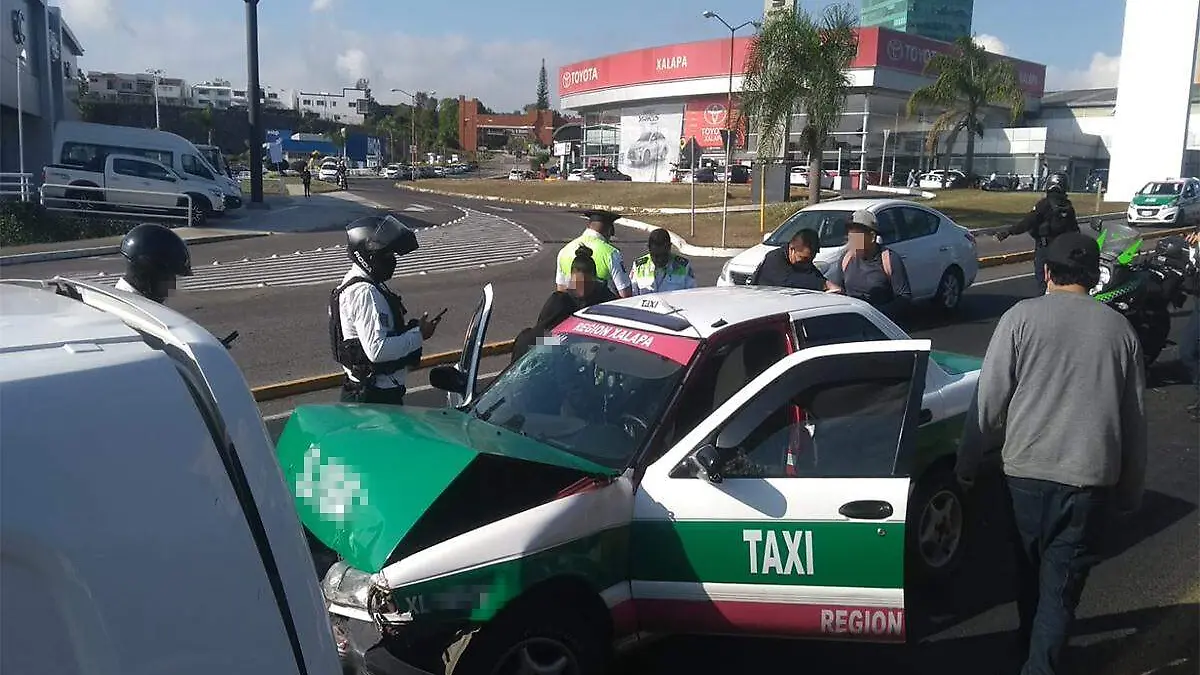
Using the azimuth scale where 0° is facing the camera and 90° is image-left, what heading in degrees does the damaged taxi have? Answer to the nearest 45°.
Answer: approximately 45°

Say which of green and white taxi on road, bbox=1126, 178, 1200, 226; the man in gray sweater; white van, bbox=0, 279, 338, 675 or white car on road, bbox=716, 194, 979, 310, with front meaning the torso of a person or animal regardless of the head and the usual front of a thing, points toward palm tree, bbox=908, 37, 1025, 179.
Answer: the man in gray sweater

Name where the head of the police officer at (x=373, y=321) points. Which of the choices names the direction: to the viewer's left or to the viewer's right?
to the viewer's right

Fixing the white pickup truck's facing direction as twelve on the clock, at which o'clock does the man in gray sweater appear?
The man in gray sweater is roughly at 3 o'clock from the white pickup truck.

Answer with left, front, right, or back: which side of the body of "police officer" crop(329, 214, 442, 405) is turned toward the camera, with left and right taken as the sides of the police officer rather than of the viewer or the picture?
right

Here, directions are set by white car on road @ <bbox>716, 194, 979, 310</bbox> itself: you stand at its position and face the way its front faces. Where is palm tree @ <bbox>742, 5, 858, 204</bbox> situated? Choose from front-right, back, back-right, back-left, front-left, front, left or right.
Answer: back-right

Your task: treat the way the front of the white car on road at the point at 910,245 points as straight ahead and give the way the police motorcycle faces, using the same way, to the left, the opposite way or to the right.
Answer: the same way

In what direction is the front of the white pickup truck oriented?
to the viewer's right

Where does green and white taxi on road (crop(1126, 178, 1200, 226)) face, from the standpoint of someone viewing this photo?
facing the viewer and to the left of the viewer

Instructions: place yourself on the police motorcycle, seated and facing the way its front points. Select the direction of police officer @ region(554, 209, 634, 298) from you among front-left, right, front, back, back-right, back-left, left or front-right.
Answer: front

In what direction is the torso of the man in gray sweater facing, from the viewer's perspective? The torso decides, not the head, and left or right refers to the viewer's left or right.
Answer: facing away from the viewer

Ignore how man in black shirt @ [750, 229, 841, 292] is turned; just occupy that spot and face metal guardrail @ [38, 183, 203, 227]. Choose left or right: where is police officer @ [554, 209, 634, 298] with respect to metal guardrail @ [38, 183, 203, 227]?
left
